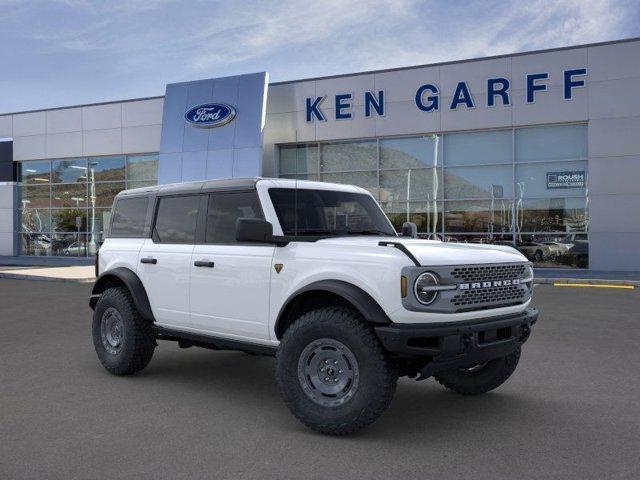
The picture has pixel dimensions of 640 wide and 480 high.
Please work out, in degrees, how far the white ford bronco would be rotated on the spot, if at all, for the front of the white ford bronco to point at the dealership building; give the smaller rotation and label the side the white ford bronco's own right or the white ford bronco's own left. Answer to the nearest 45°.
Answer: approximately 135° to the white ford bronco's own left

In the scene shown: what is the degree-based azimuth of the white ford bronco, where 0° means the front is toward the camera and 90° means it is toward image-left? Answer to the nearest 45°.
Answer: approximately 315°
